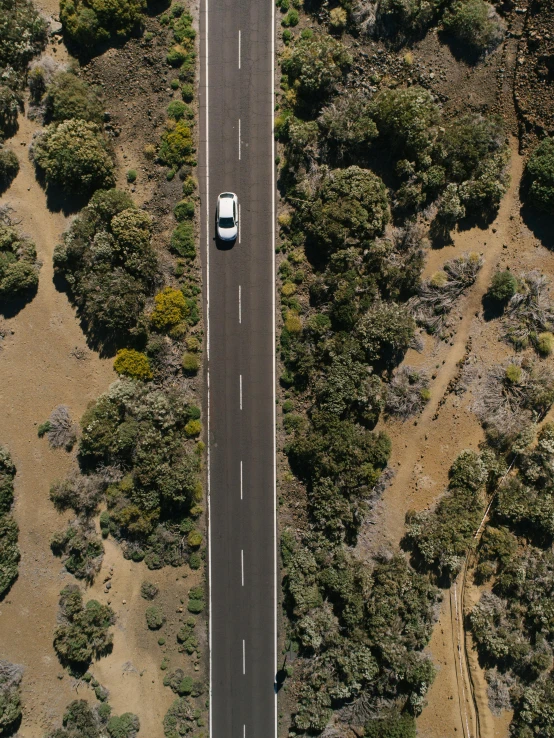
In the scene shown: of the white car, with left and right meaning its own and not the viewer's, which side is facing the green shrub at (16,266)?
right

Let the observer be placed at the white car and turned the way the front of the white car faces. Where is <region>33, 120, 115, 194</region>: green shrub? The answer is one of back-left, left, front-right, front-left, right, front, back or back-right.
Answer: right

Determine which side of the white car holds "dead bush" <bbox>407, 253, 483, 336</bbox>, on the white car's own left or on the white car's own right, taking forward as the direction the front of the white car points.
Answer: on the white car's own left

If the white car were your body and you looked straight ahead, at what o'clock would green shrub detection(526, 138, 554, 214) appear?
The green shrub is roughly at 9 o'clock from the white car.
